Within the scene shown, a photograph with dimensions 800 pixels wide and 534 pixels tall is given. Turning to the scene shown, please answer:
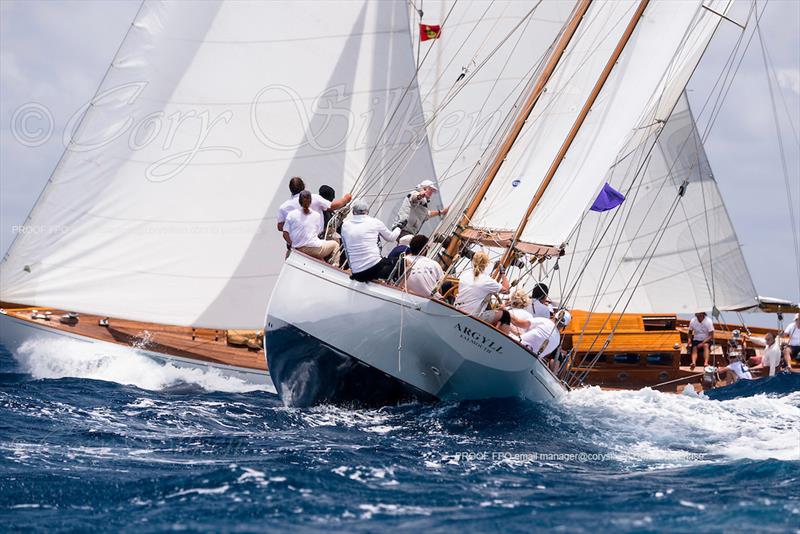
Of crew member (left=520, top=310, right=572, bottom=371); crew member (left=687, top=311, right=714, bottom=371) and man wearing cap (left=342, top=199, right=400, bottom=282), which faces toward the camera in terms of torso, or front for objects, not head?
crew member (left=687, top=311, right=714, bottom=371)

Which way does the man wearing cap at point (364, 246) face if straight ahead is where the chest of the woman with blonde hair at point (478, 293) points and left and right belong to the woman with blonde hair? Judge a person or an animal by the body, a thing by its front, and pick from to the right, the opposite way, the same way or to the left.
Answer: the same way

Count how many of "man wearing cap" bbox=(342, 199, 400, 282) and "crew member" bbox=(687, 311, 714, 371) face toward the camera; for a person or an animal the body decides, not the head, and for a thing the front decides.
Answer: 1

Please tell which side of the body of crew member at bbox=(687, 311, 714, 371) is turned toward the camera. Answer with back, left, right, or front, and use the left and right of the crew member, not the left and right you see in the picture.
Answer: front

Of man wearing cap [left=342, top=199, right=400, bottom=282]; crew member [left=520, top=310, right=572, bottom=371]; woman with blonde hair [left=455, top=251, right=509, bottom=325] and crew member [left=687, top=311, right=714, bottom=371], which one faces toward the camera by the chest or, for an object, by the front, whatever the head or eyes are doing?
crew member [left=687, top=311, right=714, bottom=371]

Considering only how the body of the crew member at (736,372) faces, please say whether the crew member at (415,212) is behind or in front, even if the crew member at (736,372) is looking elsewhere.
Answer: in front

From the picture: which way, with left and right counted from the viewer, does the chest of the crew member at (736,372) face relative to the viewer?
facing the viewer and to the left of the viewer

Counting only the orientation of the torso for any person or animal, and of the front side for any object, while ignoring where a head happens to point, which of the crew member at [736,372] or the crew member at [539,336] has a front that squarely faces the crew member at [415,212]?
the crew member at [736,372]

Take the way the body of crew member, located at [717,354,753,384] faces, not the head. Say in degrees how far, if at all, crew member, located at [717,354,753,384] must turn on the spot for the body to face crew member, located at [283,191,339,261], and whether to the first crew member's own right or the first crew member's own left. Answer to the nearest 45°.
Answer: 0° — they already face them

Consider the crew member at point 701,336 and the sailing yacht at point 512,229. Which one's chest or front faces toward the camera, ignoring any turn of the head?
the crew member

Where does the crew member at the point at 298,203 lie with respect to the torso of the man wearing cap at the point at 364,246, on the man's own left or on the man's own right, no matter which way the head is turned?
on the man's own left
